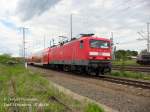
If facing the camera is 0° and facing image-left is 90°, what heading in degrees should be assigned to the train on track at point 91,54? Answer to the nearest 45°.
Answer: approximately 315°
